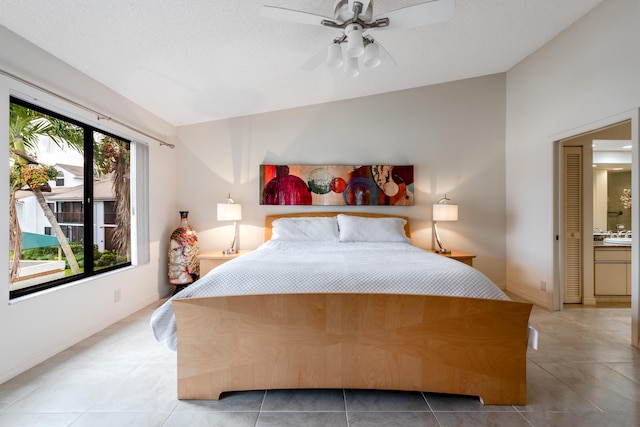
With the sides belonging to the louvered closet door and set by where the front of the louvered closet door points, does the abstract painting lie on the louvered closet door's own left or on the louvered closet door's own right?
on the louvered closet door's own right

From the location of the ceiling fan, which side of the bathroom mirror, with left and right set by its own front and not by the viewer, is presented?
front

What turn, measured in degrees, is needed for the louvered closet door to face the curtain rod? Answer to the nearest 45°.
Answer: approximately 45° to its right

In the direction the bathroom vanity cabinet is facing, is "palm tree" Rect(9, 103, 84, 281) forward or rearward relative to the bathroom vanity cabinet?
forward

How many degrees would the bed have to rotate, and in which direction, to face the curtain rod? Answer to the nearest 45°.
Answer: approximately 90° to its right

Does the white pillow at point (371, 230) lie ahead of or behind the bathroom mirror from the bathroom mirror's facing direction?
ahead

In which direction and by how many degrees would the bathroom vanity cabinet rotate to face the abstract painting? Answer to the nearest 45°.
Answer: approximately 45° to its right

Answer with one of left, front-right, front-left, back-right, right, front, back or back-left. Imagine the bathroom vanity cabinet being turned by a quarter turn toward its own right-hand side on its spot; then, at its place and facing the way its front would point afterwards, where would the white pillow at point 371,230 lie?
front-left

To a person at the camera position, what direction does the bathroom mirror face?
facing the viewer

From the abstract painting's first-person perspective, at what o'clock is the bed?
The bed is roughly at 12 o'clock from the abstract painting.

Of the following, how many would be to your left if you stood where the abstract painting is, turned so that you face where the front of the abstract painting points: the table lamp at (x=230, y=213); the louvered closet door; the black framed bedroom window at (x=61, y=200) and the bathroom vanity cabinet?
2

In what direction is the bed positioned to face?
toward the camera

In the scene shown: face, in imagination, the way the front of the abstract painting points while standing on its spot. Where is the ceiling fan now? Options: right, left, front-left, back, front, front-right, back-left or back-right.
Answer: front
